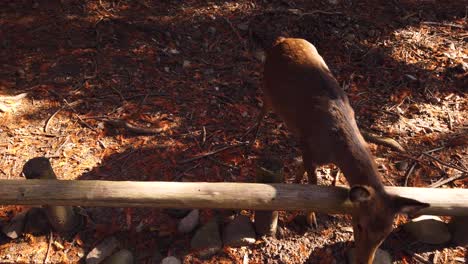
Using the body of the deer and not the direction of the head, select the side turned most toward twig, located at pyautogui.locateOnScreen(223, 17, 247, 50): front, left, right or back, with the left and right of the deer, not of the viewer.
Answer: back

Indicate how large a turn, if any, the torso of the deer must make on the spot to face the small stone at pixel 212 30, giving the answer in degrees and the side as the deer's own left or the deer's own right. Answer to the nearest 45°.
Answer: approximately 180°

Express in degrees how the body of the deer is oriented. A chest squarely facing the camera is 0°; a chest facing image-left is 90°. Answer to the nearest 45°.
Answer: approximately 315°

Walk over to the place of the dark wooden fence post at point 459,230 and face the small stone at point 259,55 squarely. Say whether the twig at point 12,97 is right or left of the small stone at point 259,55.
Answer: left

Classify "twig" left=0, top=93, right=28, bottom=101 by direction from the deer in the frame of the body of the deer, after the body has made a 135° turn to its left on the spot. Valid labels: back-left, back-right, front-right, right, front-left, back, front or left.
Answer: left

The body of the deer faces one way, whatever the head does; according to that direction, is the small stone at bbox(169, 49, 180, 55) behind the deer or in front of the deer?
behind

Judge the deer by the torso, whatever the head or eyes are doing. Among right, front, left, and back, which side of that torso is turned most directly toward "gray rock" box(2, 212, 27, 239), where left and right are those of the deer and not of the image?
right

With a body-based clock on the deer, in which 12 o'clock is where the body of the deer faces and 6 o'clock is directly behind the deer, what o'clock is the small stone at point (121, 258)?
The small stone is roughly at 3 o'clock from the deer.

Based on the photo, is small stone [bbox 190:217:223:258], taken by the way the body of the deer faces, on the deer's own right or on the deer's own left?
on the deer's own right

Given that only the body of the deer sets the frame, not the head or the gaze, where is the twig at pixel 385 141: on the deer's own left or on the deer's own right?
on the deer's own left

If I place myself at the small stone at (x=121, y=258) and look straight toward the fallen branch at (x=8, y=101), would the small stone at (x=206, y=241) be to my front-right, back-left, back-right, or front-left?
back-right

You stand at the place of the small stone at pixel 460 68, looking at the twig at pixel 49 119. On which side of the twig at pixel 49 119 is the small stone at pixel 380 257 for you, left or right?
left

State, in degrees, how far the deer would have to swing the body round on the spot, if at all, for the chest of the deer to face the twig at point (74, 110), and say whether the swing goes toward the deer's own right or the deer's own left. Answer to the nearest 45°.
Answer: approximately 135° to the deer's own right

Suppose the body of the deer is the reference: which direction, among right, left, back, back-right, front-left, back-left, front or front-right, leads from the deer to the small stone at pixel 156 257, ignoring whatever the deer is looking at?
right

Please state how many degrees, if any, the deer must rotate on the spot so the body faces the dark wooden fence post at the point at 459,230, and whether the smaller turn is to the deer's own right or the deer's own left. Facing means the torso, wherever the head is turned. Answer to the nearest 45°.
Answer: approximately 45° to the deer's own left
